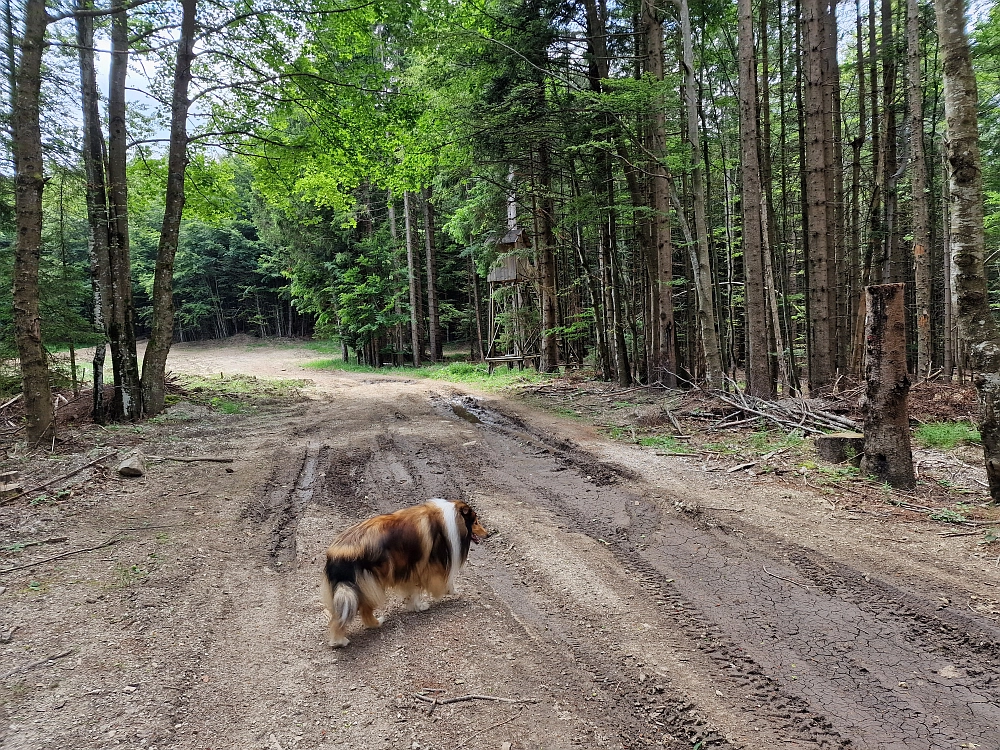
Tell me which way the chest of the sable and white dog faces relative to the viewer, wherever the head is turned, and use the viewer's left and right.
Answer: facing away from the viewer and to the right of the viewer

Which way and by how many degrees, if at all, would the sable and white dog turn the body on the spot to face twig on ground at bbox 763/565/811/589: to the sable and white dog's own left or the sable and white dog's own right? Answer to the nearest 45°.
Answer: approximately 45° to the sable and white dog's own right

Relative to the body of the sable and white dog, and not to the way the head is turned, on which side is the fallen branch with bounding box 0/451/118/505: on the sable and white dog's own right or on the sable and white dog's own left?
on the sable and white dog's own left

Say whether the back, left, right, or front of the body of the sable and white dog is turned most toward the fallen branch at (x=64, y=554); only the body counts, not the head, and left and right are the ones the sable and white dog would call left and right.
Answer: left

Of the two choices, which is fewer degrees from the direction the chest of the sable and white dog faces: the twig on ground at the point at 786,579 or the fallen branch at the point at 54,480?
the twig on ground

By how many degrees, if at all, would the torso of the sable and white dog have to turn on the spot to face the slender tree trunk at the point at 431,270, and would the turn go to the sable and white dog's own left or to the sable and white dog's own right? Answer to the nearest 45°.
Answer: approximately 45° to the sable and white dog's own left
